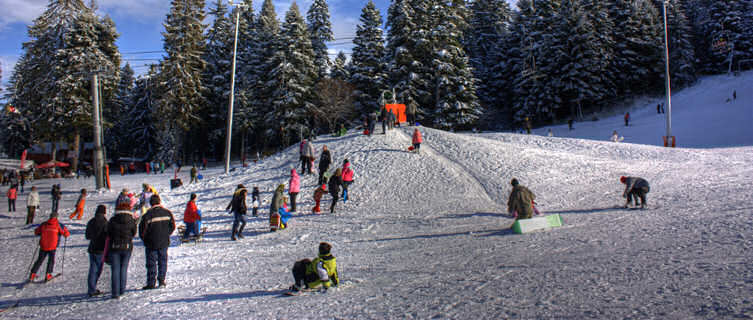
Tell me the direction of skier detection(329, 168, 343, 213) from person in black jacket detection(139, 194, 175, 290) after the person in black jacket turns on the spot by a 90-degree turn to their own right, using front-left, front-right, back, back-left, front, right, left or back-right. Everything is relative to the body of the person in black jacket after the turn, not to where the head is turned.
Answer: front-left

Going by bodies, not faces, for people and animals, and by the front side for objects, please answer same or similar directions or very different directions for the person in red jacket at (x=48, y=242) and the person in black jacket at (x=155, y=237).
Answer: same or similar directions

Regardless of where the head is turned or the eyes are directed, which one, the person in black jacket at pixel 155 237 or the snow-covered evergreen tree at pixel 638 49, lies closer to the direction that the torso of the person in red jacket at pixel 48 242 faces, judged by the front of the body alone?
the snow-covered evergreen tree

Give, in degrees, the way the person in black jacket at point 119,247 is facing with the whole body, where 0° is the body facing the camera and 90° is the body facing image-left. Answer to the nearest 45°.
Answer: approximately 180°

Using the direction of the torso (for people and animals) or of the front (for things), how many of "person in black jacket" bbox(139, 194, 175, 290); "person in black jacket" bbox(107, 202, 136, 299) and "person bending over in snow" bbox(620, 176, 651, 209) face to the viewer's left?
1

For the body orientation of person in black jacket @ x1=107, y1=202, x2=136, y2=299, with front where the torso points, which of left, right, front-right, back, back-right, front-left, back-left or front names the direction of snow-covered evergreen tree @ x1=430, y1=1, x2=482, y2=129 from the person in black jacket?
front-right

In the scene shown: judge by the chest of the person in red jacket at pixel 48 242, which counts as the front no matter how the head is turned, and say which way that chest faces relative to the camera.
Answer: away from the camera

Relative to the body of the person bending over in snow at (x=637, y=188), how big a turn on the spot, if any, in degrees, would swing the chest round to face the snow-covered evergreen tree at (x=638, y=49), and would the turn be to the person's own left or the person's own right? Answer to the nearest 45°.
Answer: approximately 90° to the person's own right

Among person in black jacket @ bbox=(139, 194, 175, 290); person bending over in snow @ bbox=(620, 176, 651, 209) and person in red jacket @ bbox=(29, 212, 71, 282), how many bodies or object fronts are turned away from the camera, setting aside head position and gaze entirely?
2

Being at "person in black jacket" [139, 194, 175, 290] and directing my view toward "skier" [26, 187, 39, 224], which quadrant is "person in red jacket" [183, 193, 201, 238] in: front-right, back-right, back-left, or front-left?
front-right

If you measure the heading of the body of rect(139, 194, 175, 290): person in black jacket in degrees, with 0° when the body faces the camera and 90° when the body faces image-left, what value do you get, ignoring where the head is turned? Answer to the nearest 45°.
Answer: approximately 180°

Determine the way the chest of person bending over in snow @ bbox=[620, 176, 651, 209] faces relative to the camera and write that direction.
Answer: to the viewer's left

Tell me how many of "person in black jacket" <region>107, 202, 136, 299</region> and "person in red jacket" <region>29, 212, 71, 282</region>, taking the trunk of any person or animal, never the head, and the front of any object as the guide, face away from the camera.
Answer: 2

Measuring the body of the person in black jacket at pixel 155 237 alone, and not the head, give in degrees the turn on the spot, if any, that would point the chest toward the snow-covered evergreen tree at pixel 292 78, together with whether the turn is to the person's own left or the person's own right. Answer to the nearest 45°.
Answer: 0° — they already face it

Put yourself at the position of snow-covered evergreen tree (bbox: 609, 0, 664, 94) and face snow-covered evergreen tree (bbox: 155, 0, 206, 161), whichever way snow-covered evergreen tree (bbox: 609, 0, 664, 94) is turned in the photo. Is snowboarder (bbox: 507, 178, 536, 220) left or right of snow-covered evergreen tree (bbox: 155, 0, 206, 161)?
left

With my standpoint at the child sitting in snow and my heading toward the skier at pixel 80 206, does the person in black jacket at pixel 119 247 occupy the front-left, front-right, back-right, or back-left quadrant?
front-left
